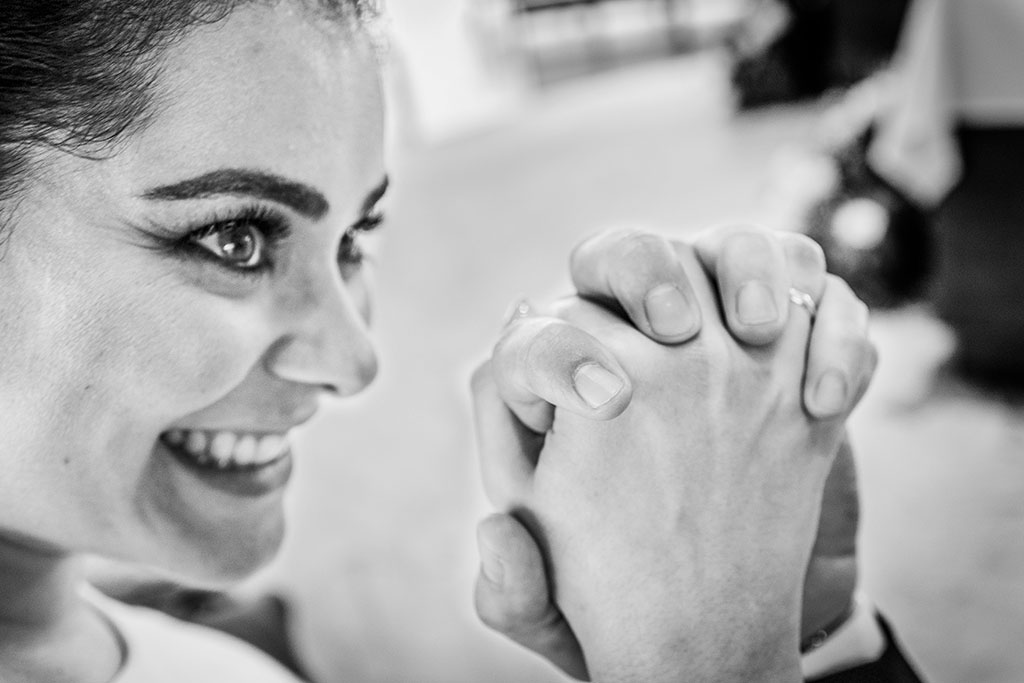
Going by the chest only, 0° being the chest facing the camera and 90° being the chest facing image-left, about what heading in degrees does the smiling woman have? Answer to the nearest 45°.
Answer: approximately 315°

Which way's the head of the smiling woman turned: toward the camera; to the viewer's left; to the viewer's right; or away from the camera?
to the viewer's right
